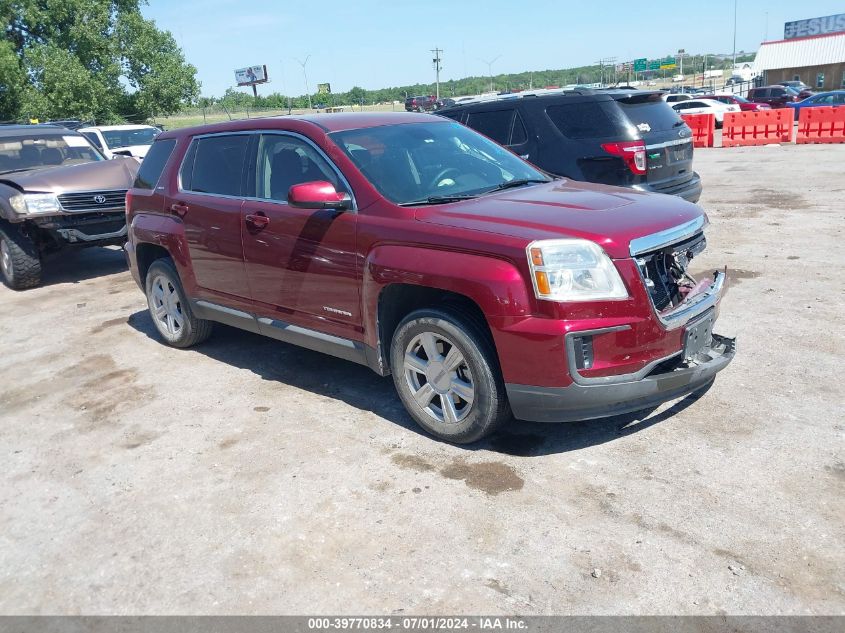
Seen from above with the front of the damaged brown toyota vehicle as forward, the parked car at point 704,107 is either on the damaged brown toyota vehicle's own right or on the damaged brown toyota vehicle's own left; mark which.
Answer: on the damaged brown toyota vehicle's own left

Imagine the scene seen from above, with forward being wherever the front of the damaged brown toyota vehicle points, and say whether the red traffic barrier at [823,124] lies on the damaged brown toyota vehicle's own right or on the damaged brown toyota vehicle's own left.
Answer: on the damaged brown toyota vehicle's own left

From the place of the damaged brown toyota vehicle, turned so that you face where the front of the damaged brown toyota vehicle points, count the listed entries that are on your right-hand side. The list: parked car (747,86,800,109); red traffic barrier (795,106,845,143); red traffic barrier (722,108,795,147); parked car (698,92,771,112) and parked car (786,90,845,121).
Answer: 0

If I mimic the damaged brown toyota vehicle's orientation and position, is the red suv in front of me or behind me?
in front

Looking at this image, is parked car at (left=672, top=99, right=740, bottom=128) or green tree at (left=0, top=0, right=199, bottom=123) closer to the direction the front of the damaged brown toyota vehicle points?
the parked car

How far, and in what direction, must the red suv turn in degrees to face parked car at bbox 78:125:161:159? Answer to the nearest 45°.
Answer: approximately 180°

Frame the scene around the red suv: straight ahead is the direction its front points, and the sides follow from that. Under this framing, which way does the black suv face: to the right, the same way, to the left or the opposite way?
the opposite way

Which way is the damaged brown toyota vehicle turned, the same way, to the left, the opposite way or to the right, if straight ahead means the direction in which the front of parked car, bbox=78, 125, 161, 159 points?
the same way

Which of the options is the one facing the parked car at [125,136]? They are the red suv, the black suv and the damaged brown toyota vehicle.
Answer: the black suv

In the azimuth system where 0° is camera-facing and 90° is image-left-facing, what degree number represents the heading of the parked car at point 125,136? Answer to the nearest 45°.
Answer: approximately 315°

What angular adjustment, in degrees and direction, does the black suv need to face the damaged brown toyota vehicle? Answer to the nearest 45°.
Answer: approximately 45° to its left

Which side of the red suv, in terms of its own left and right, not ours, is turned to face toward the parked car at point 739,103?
left

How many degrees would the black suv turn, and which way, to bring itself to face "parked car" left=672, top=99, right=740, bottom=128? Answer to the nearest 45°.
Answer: approximately 45° to its right

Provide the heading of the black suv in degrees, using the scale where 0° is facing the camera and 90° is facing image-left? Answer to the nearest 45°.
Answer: approximately 135°

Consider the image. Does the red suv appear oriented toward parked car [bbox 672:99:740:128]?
no

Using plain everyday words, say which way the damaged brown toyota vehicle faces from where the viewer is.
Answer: facing the viewer and to the right of the viewer
